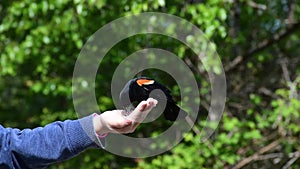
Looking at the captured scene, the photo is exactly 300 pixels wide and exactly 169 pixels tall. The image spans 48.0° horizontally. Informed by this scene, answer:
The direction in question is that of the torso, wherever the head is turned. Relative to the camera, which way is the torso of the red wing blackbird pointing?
to the viewer's left
